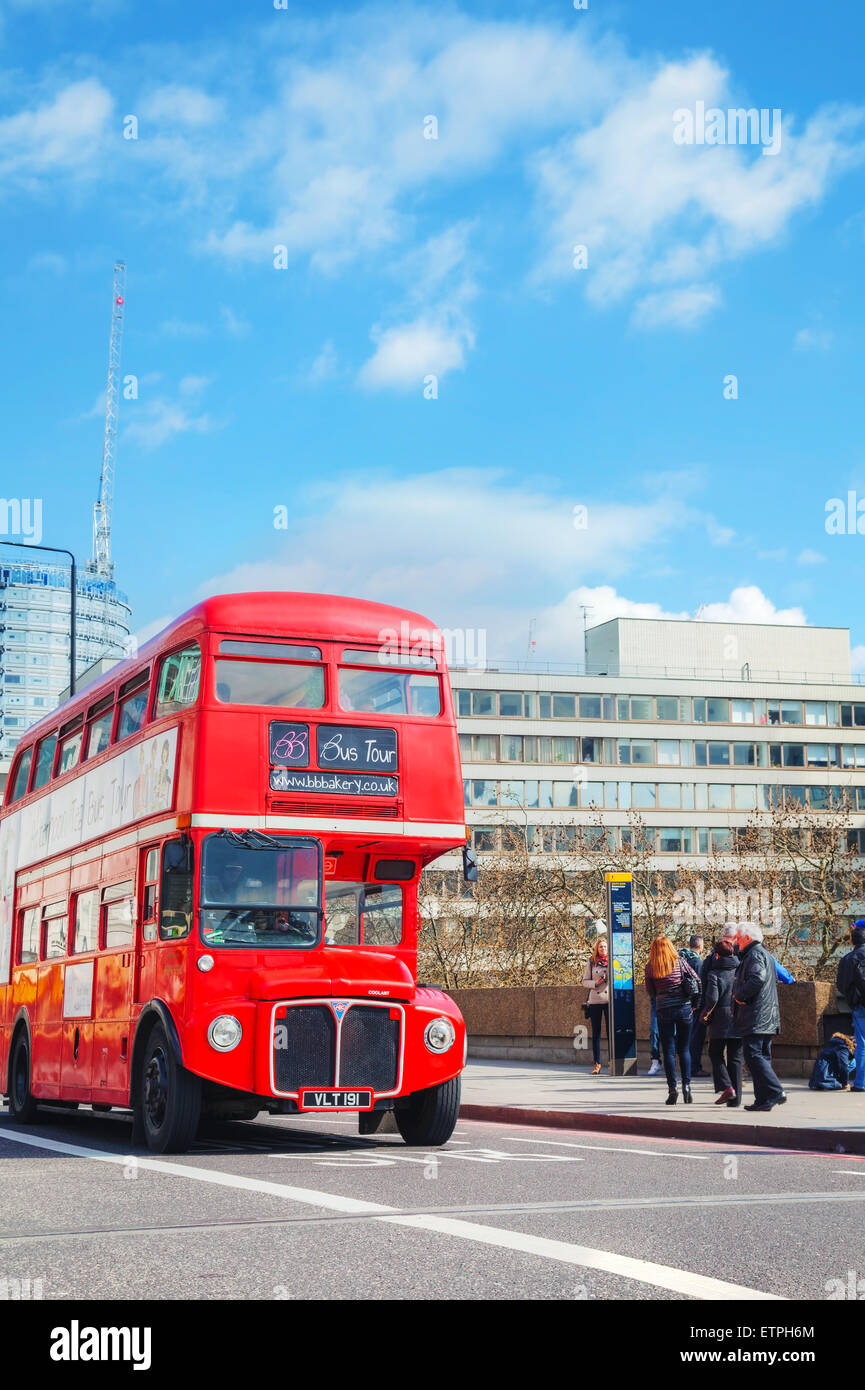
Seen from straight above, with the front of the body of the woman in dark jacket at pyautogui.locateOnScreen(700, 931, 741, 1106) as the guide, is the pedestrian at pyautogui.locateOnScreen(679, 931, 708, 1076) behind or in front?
in front

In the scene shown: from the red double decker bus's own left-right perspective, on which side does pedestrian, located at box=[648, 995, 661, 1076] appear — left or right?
on its left

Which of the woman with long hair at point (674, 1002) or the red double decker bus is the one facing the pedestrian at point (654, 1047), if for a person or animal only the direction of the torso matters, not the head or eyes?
the woman with long hair

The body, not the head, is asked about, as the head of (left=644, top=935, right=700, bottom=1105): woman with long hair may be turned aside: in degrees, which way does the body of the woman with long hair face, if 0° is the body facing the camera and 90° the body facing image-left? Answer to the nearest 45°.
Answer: approximately 180°

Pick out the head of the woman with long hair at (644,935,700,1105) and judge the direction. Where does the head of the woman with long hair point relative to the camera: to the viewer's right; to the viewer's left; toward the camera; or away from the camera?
away from the camera

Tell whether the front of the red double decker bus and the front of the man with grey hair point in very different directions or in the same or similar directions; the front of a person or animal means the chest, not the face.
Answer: very different directions

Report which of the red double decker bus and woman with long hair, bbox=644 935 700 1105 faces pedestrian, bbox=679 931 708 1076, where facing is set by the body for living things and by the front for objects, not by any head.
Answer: the woman with long hair

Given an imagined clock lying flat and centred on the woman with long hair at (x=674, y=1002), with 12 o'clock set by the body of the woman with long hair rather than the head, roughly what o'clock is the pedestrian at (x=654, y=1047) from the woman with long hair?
The pedestrian is roughly at 12 o'clock from the woman with long hair.
